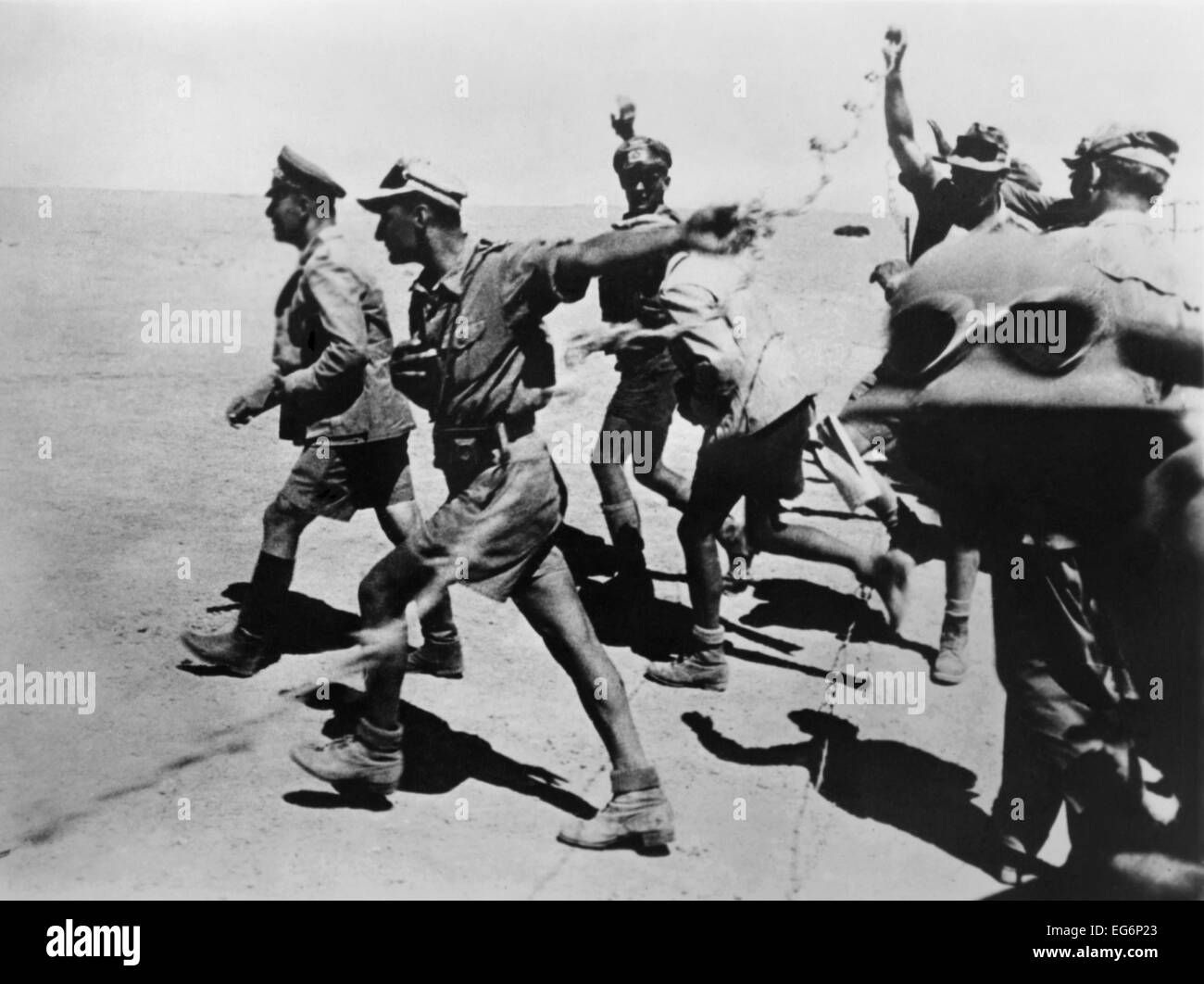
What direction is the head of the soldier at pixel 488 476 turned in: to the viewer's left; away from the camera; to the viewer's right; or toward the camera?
to the viewer's left

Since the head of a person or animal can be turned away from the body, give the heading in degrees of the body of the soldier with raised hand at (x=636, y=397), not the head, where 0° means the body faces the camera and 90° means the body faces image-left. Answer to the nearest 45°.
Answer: approximately 45°

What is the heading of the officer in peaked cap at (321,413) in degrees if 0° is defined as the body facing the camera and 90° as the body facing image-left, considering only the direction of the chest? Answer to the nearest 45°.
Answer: approximately 90°

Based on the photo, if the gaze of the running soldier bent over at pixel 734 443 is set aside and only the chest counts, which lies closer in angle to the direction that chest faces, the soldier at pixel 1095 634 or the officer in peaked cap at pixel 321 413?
the officer in peaked cap

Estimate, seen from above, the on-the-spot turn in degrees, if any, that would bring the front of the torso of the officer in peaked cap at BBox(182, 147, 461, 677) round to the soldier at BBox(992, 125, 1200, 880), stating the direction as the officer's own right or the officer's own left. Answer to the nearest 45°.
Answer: approximately 180°

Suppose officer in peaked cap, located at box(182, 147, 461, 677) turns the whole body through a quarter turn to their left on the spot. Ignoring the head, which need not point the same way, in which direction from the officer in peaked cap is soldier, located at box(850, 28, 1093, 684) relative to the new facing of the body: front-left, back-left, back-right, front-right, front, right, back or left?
left

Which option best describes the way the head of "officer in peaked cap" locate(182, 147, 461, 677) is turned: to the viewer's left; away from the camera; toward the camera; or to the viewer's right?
to the viewer's left

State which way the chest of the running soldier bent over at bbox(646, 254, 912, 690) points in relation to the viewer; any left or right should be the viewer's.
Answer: facing to the left of the viewer

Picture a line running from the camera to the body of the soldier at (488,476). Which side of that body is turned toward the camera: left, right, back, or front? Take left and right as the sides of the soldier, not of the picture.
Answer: left

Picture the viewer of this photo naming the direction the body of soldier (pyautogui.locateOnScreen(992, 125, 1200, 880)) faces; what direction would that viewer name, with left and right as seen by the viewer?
facing away from the viewer and to the left of the viewer
